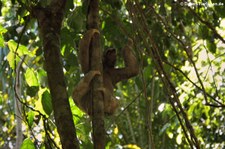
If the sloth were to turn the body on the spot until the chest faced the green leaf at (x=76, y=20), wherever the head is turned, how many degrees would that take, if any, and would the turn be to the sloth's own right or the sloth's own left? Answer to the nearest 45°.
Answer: approximately 135° to the sloth's own right
